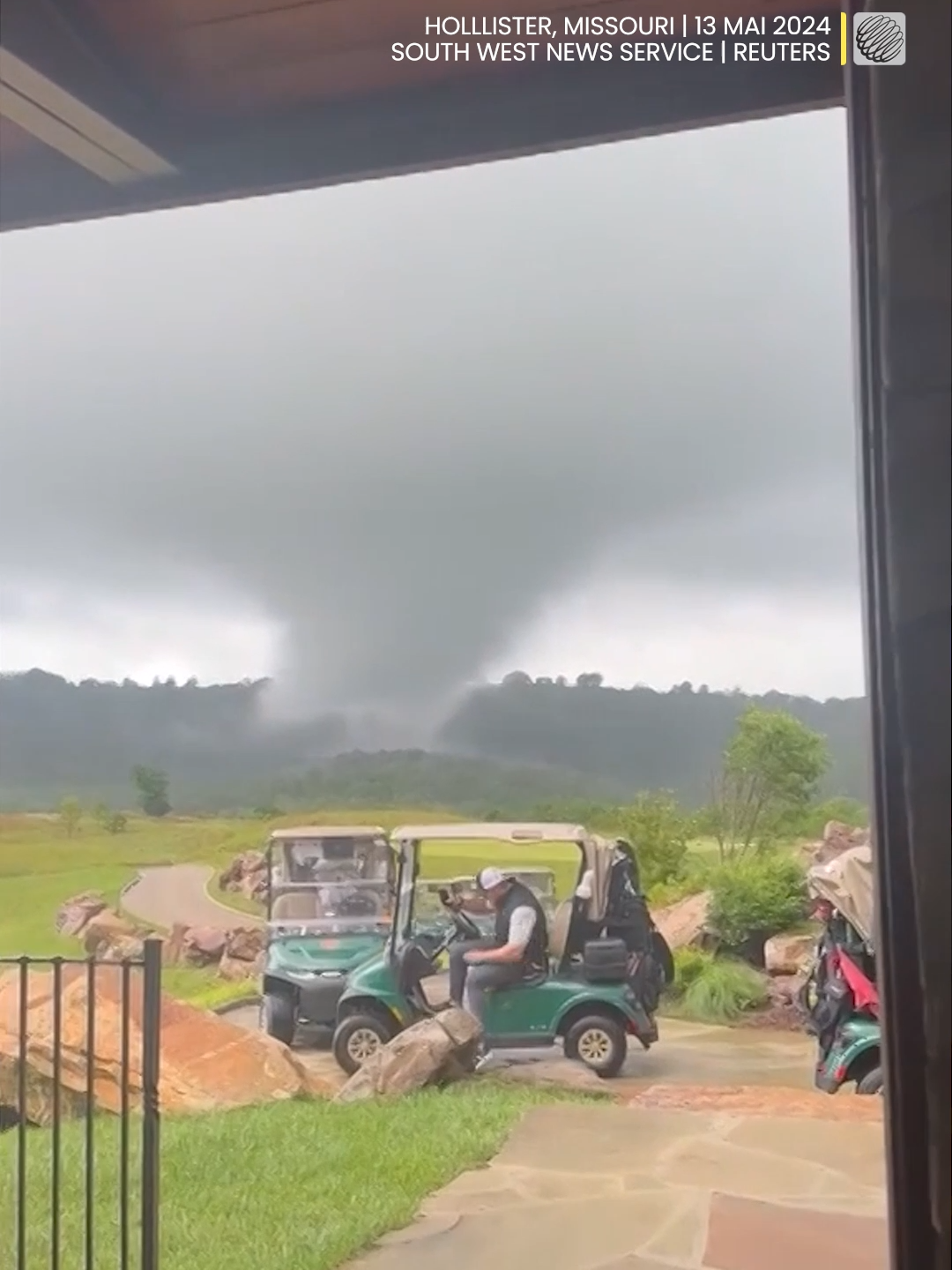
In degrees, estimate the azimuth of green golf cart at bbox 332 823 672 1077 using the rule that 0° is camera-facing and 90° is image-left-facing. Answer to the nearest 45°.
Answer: approximately 90°

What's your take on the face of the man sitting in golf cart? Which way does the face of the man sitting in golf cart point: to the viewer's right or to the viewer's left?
to the viewer's left

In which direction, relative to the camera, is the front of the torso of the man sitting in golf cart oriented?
to the viewer's left
